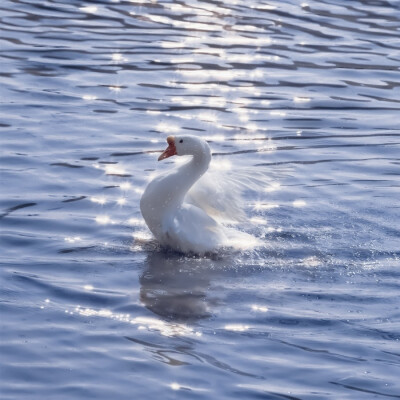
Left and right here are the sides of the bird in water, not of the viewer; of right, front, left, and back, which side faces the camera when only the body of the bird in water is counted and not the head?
left
